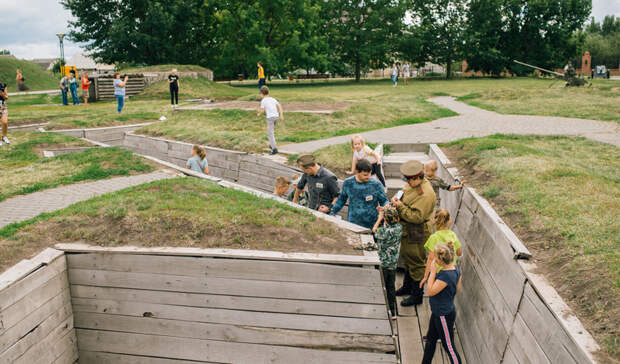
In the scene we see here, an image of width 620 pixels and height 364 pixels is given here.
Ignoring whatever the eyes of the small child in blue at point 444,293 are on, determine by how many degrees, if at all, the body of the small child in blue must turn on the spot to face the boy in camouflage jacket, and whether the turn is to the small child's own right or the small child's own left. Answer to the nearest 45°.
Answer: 0° — they already face them

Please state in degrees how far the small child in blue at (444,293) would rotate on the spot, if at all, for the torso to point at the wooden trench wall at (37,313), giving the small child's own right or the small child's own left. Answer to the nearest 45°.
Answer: approximately 45° to the small child's own left

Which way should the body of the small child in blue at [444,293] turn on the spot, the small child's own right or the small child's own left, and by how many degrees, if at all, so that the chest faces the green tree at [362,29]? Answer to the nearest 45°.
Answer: approximately 45° to the small child's own right

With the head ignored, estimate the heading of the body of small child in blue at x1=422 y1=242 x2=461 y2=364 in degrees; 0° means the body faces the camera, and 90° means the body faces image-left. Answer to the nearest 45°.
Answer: approximately 135°

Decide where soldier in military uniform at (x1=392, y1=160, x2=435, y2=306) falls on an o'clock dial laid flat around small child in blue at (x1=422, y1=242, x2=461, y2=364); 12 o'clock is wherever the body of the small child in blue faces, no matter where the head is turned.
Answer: The soldier in military uniform is roughly at 1 o'clock from the small child in blue.
